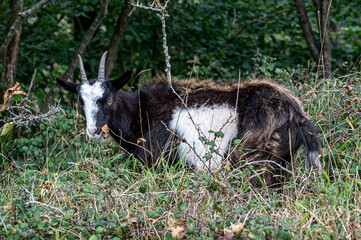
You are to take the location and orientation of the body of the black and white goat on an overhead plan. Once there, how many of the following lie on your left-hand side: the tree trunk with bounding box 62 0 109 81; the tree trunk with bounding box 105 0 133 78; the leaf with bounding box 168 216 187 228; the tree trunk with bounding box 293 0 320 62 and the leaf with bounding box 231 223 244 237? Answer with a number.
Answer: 2

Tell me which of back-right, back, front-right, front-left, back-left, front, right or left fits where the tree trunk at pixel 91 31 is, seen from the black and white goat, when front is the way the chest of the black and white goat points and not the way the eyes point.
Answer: front-right

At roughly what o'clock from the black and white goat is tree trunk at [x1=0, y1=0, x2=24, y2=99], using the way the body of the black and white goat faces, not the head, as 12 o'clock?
The tree trunk is roughly at 1 o'clock from the black and white goat.

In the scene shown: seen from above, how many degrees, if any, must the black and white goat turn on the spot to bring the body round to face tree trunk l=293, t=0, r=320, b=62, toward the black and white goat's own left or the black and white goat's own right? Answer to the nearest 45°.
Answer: approximately 135° to the black and white goat's own right

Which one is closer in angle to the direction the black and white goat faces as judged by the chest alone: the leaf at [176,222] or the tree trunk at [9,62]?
the tree trunk

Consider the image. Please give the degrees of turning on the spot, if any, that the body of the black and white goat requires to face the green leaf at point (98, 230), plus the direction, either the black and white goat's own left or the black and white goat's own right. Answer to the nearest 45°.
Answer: approximately 90° to the black and white goat's own left

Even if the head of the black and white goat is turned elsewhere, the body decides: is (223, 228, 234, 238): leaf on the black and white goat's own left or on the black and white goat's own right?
on the black and white goat's own left

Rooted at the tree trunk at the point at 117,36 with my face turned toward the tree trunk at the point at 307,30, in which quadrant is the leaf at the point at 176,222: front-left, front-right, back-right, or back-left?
front-right

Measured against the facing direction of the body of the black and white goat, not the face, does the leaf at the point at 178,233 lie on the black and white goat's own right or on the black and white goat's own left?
on the black and white goat's own left

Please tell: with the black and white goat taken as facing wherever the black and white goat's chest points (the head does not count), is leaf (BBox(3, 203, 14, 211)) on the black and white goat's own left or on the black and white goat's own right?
on the black and white goat's own left

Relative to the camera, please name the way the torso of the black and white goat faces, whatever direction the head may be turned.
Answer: to the viewer's left

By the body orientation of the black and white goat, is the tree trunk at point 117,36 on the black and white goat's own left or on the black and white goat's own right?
on the black and white goat's own right

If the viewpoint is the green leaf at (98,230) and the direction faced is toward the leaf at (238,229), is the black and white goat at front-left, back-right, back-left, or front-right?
front-left

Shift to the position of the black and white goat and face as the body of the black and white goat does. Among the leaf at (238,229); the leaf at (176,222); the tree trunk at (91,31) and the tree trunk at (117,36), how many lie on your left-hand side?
2

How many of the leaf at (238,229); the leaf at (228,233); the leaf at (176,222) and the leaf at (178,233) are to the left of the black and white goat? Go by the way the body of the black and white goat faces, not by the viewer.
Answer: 4

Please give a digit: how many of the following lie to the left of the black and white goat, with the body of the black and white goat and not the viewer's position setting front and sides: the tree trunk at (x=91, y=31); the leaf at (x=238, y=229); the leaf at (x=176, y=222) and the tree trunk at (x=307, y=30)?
2

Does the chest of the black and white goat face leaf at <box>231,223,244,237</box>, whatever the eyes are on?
no

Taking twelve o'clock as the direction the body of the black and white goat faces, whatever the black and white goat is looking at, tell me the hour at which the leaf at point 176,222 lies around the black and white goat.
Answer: The leaf is roughly at 9 o'clock from the black and white goat.
